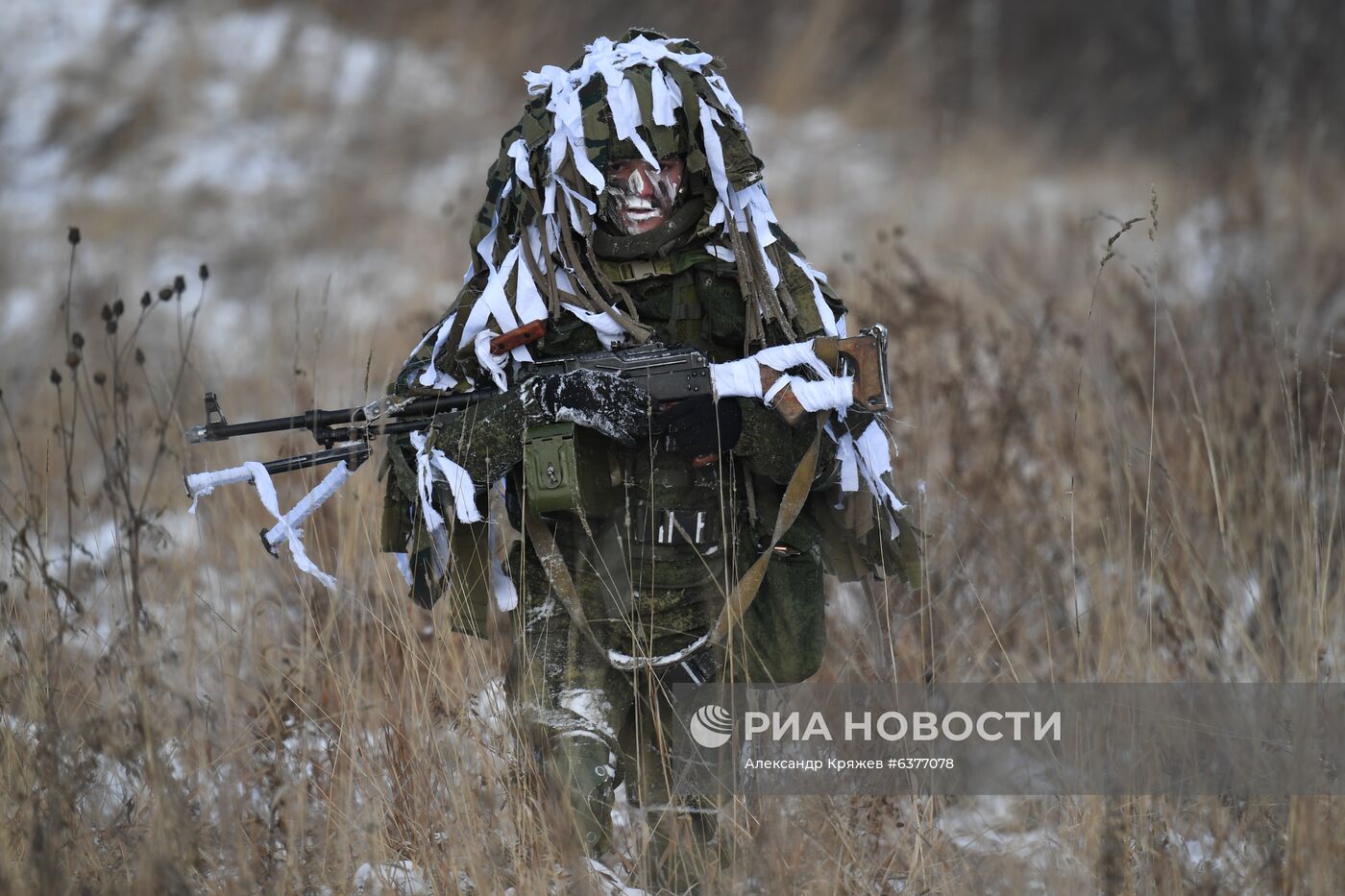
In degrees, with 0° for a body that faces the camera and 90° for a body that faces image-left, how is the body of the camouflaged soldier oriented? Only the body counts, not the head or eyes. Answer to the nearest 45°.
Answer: approximately 0°
